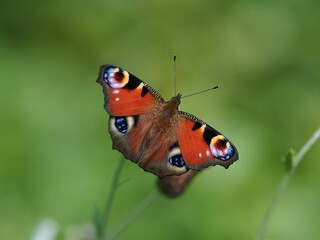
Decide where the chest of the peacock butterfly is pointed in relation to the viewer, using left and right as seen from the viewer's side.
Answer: facing away from the viewer and to the right of the viewer
